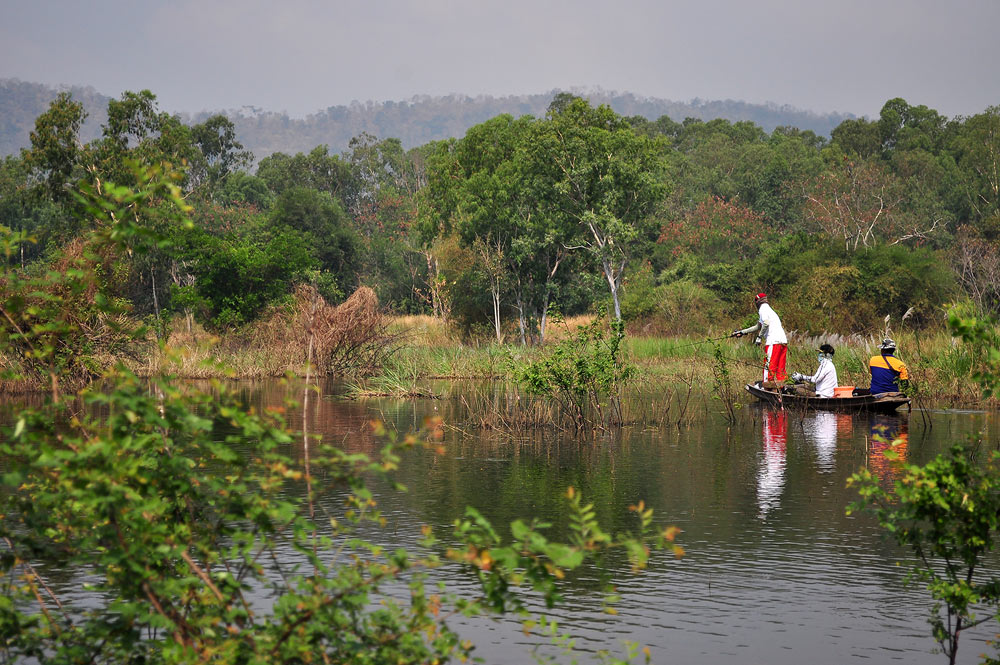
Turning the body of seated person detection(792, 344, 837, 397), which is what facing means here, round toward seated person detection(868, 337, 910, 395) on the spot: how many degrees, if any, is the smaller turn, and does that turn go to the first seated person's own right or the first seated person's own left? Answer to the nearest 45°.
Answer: approximately 135° to the first seated person's own left

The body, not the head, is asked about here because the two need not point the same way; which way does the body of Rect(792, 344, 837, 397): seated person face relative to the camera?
to the viewer's left
